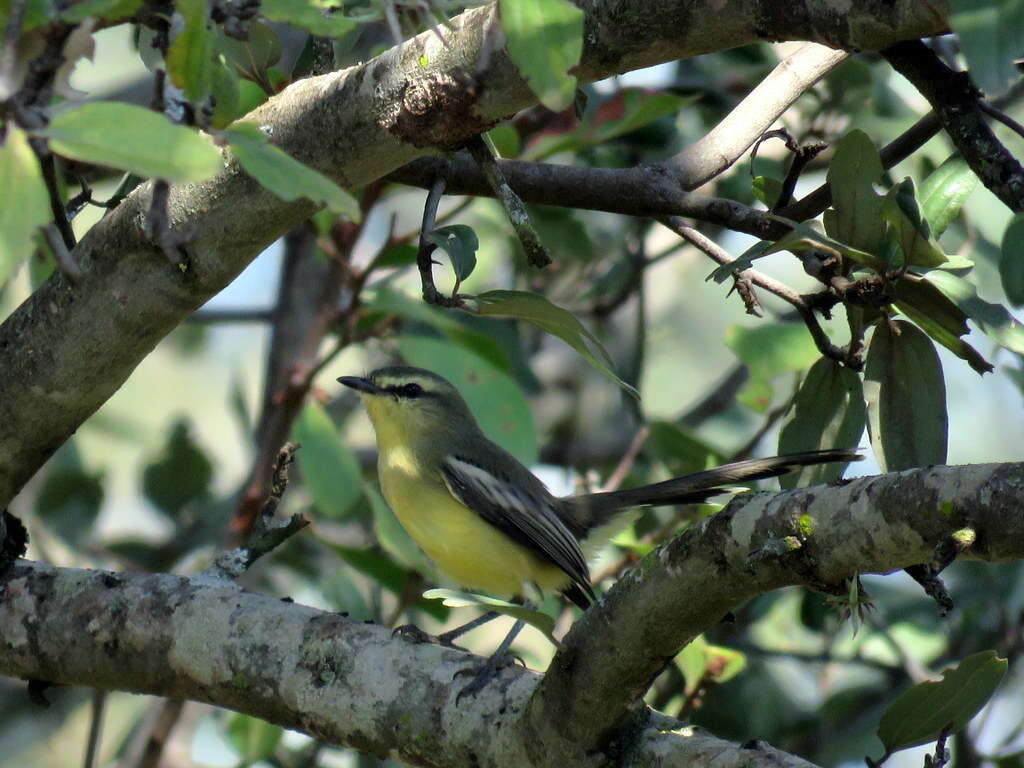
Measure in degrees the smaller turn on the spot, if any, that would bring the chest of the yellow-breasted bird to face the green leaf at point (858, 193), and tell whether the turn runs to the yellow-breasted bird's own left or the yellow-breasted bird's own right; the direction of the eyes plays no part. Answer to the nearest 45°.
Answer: approximately 180°

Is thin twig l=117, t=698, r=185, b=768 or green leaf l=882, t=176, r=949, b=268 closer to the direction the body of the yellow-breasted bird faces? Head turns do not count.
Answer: the thin twig

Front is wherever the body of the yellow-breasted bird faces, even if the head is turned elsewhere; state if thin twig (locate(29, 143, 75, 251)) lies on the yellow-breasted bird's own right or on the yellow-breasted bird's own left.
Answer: on the yellow-breasted bird's own left

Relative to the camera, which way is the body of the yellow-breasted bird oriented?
to the viewer's left

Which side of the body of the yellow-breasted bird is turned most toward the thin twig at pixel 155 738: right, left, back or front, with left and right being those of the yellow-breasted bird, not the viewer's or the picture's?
front

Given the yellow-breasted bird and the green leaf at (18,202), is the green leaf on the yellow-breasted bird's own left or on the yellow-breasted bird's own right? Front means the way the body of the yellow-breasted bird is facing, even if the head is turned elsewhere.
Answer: on the yellow-breasted bird's own left

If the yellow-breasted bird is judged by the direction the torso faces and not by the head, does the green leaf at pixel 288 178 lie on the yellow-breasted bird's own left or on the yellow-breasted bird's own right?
on the yellow-breasted bird's own left

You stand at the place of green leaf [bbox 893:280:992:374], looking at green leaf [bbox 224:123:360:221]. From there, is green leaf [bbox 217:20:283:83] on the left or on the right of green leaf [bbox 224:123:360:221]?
right
